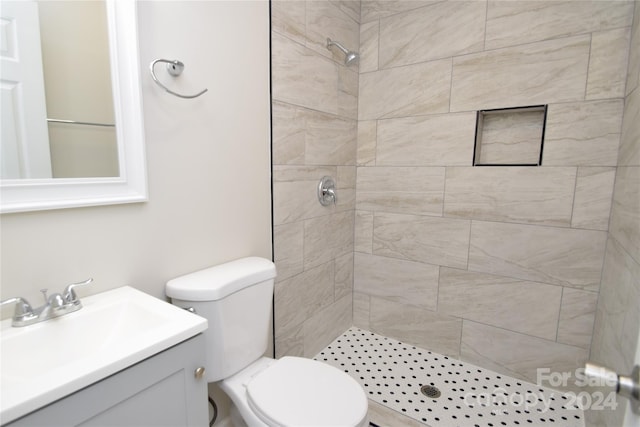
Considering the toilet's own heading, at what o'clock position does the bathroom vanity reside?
The bathroom vanity is roughly at 3 o'clock from the toilet.

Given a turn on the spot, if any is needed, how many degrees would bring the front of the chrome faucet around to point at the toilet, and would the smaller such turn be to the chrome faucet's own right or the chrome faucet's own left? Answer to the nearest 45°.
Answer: approximately 45° to the chrome faucet's own left

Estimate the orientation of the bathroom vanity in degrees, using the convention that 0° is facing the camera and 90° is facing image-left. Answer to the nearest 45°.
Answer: approximately 315°

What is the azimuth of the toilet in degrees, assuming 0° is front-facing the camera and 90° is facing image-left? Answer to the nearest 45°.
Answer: approximately 315°
